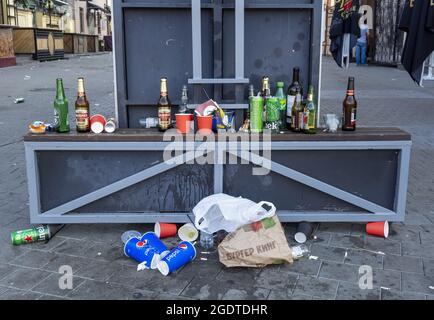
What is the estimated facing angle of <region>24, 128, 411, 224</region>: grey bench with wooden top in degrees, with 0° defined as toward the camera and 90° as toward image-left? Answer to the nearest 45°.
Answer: approximately 0°

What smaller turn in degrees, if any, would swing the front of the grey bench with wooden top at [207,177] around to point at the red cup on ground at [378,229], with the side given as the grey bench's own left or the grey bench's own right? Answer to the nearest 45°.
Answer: approximately 90° to the grey bench's own left
